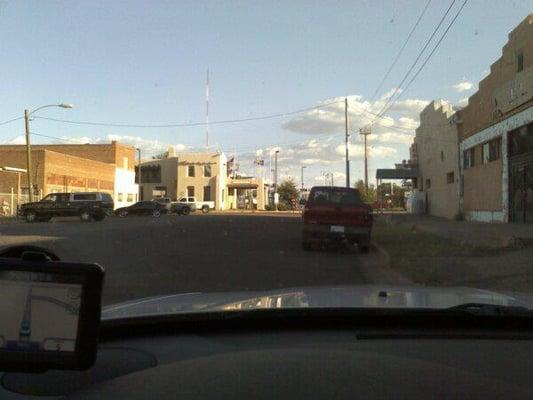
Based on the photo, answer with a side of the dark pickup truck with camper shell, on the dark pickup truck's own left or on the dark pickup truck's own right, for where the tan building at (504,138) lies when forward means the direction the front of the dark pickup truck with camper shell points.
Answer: on the dark pickup truck's own left

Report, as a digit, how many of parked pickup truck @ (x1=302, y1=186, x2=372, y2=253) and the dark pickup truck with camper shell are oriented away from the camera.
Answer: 1

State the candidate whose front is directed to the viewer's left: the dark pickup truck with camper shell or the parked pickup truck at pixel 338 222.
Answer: the dark pickup truck with camper shell

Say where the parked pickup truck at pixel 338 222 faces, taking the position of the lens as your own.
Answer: facing away from the viewer

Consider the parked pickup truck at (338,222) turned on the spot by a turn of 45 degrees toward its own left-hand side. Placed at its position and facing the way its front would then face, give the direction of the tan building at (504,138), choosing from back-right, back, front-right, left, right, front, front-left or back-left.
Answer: right

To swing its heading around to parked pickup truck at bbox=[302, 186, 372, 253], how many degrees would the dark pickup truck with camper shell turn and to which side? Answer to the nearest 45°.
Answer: approximately 90° to its left

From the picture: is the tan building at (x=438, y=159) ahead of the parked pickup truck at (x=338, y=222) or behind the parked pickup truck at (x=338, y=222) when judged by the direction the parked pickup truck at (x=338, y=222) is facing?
ahead

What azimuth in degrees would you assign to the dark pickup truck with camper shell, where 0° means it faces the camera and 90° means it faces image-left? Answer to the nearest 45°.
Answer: approximately 90°
